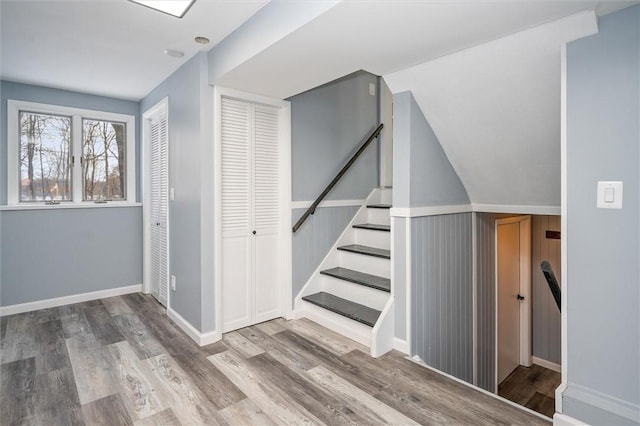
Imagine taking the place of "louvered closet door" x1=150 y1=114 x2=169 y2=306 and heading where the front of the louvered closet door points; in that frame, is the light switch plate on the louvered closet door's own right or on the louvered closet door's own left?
on the louvered closet door's own left

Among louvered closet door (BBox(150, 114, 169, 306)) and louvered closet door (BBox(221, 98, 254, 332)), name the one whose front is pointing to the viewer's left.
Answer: louvered closet door (BBox(150, 114, 169, 306))

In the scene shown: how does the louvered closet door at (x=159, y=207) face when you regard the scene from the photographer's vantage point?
facing to the left of the viewer

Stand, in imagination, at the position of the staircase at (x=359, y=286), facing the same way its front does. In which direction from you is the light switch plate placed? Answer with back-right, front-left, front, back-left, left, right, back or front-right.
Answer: left

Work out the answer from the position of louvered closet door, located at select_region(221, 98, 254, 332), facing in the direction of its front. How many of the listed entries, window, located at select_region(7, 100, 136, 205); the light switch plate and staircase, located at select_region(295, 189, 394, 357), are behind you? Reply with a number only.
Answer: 1

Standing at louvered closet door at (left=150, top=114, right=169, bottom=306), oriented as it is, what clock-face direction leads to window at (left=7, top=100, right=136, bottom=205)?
The window is roughly at 1 o'clock from the louvered closet door.

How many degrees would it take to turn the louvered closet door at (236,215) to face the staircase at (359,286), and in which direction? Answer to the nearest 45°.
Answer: approximately 45° to its left

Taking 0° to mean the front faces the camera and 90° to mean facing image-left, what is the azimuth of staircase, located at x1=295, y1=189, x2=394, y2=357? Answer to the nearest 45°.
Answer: approximately 45°

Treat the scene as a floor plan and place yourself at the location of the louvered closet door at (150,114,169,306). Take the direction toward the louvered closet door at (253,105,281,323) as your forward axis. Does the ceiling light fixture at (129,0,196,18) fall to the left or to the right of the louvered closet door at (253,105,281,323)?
right

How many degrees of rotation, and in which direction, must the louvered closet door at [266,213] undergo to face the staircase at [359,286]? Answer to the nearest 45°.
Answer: approximately 45° to its left
